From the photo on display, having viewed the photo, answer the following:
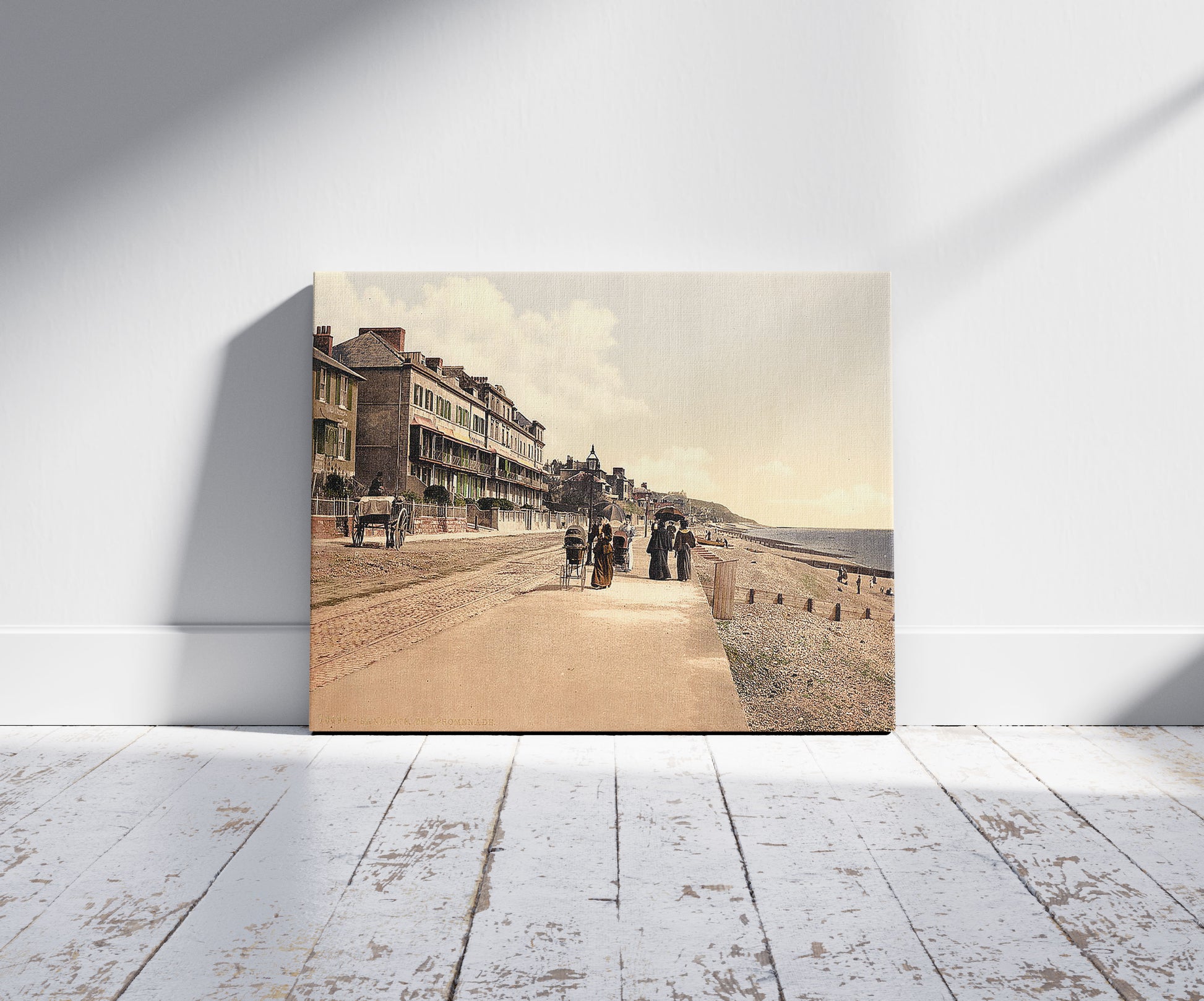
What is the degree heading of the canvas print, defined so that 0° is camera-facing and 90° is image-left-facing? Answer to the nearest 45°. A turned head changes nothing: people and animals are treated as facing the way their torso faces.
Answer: approximately 0°
